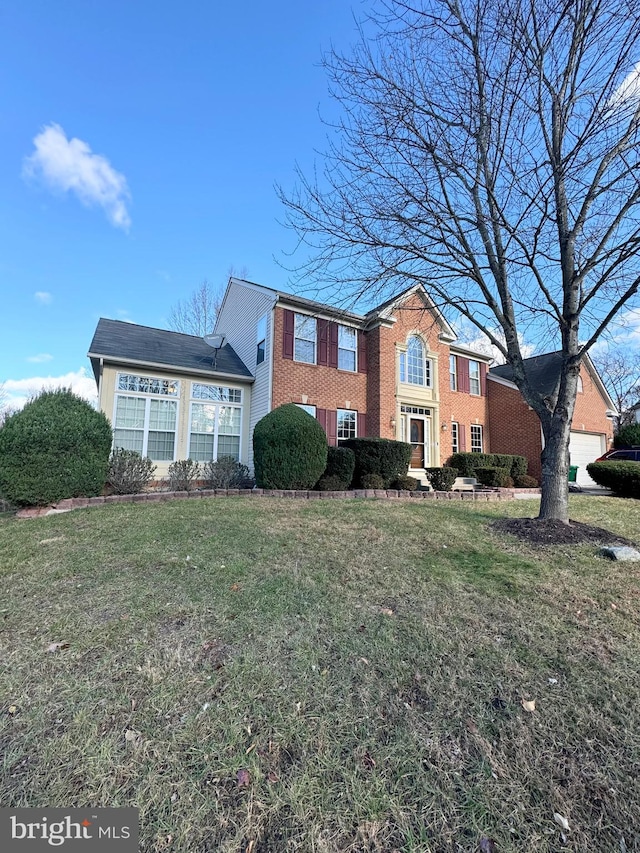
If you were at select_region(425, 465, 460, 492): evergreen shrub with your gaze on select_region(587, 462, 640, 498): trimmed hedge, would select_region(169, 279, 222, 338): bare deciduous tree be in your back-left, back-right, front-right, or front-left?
back-left

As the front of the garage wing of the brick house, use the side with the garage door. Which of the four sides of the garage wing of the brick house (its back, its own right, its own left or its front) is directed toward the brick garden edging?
right

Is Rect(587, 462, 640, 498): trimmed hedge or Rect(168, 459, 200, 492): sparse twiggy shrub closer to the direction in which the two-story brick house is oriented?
the trimmed hedge

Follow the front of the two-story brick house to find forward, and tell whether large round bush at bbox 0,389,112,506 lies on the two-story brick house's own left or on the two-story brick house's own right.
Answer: on the two-story brick house's own right

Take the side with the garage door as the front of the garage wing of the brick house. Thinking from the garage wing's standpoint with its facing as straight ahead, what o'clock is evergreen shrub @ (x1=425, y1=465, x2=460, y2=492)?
The evergreen shrub is roughly at 2 o'clock from the garage wing of the brick house.

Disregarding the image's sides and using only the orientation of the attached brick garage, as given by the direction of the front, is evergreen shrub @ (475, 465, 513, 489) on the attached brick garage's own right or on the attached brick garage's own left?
on the attached brick garage's own right

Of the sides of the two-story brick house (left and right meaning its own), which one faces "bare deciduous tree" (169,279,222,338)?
back

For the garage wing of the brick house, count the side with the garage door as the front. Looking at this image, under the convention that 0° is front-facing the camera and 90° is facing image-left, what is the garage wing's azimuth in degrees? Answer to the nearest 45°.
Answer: approximately 315°
